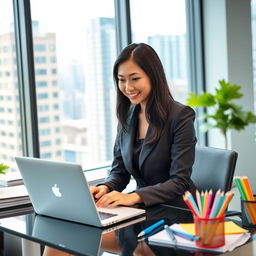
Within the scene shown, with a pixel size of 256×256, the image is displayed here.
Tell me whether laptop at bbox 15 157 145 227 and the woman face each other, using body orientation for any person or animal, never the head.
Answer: yes

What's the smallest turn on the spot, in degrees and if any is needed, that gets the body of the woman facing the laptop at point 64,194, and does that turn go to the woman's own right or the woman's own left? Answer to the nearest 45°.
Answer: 0° — they already face it

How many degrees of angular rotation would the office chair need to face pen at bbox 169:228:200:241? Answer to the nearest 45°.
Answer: approximately 45° to its left

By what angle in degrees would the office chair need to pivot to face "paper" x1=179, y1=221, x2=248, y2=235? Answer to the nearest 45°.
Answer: approximately 45° to its left

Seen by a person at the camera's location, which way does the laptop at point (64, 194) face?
facing away from the viewer and to the right of the viewer

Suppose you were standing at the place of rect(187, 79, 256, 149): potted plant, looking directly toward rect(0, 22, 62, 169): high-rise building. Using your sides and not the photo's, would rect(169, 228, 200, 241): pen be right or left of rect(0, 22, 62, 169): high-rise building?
left

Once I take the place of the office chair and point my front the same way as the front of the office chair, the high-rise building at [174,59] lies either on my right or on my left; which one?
on my right

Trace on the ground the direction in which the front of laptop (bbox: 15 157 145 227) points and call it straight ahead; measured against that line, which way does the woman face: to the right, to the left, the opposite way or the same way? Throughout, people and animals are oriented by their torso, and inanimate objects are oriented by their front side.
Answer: the opposite way

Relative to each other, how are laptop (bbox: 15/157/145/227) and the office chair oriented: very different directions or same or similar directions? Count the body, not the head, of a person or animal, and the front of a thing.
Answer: very different directions

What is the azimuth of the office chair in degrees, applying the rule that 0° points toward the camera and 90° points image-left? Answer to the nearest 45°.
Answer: approximately 45°
